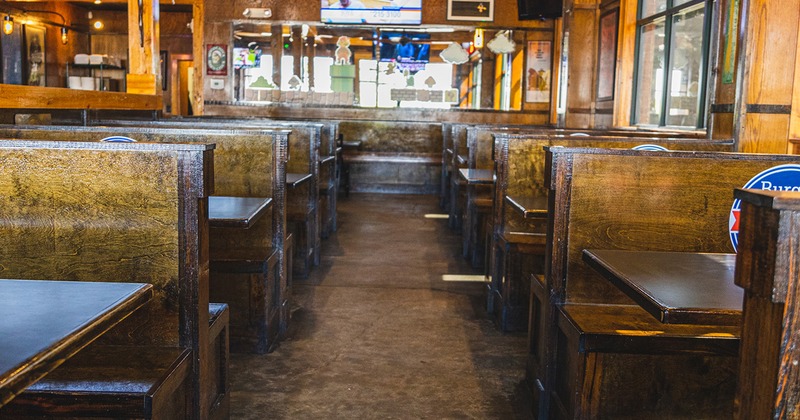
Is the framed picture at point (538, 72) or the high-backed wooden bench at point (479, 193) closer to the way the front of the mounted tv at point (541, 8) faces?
the high-backed wooden bench

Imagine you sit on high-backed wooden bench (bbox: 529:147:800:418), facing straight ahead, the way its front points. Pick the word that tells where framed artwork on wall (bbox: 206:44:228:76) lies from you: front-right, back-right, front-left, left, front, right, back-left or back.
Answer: back-right

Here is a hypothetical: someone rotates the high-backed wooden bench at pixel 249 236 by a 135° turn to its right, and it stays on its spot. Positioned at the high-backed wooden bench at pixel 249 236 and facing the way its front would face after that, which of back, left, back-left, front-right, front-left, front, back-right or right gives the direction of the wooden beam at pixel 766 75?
back-right

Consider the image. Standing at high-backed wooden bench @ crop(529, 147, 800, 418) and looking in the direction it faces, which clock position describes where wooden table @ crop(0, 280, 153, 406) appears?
The wooden table is roughly at 1 o'clock from the high-backed wooden bench.

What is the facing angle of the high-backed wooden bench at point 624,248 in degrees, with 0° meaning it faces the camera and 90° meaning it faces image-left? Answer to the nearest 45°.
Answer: approximately 0°

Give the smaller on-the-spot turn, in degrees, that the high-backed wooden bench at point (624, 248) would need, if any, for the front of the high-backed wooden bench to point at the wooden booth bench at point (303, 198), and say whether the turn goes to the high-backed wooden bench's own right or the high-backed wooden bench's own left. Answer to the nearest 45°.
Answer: approximately 135° to the high-backed wooden bench's own right

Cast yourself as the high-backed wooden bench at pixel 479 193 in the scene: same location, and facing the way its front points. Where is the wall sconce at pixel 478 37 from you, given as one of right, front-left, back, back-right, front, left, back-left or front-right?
back

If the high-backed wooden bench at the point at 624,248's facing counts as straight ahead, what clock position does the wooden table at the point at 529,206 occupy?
The wooden table is roughly at 5 o'clock from the high-backed wooden bench.
